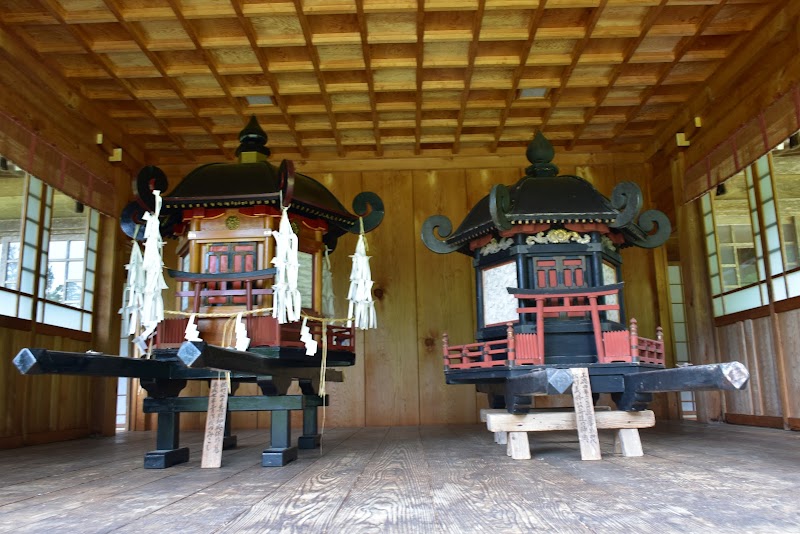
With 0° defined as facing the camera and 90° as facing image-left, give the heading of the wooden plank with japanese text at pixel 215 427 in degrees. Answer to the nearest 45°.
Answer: approximately 0°

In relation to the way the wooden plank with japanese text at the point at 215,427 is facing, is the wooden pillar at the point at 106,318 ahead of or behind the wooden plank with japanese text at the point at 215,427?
behind

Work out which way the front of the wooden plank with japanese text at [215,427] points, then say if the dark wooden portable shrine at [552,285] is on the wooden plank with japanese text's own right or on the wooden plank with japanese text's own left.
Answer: on the wooden plank with japanese text's own left

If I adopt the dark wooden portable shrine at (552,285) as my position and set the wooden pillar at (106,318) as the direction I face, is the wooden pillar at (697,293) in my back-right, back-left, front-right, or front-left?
back-right

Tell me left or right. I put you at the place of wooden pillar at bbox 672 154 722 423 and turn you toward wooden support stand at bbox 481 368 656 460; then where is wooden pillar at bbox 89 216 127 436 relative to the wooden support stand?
right

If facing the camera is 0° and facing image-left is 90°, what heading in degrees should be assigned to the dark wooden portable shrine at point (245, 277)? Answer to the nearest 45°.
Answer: approximately 45°

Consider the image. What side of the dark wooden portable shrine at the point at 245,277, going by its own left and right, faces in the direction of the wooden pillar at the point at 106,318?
right

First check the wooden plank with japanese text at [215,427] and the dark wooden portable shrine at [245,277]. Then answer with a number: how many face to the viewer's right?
0

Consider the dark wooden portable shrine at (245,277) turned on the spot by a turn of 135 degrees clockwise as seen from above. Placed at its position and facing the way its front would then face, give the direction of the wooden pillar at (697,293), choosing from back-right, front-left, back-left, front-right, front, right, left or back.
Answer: right

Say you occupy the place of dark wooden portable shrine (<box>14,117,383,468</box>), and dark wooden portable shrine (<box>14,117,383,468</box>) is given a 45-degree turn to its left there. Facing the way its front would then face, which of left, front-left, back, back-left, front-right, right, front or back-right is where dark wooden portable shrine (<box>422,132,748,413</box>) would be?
left
